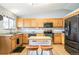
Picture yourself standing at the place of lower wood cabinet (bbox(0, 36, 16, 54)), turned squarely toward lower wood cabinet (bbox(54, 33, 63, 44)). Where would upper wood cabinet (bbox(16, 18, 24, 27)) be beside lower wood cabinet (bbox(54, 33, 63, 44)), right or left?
left

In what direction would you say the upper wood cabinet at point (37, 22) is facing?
toward the camera

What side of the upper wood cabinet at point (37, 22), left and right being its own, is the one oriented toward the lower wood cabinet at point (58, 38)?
left

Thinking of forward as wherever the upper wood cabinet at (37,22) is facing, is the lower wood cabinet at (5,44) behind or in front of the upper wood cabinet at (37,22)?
in front
